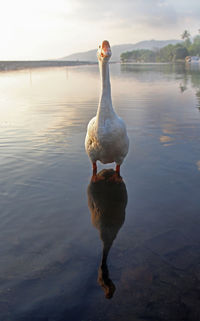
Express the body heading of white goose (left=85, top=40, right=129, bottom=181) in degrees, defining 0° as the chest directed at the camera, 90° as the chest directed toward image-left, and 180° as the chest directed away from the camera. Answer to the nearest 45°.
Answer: approximately 0°
